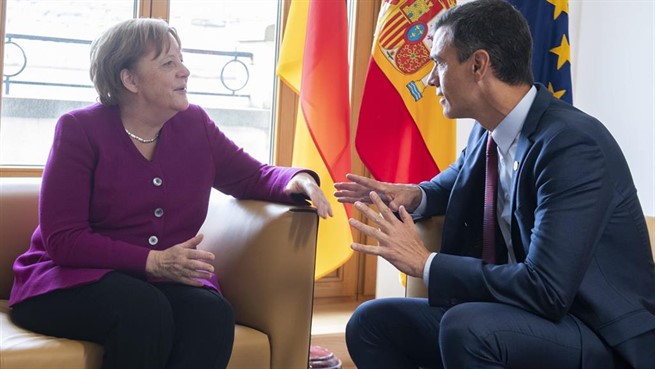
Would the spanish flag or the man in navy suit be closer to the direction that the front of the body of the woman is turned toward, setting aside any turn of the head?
the man in navy suit

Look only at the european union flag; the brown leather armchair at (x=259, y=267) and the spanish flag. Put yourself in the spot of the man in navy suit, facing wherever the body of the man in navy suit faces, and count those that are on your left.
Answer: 0

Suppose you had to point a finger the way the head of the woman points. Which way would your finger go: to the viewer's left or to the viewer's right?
to the viewer's right

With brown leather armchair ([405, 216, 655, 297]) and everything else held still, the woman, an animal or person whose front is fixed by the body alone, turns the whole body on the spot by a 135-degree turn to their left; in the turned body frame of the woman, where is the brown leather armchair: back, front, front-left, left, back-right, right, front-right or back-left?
right

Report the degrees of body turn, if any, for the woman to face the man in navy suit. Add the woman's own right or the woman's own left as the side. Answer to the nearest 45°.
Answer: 0° — they already face them

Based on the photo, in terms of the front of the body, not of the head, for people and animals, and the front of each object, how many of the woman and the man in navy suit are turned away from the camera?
0

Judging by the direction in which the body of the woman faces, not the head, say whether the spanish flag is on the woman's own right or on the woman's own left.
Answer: on the woman's own left

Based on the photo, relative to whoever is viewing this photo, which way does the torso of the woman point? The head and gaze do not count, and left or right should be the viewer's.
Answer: facing the viewer and to the right of the viewer

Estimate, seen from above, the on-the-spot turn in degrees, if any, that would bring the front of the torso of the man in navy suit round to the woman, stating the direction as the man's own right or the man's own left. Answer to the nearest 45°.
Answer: approximately 45° to the man's own right

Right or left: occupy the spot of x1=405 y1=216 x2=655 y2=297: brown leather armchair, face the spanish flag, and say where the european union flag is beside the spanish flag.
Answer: right

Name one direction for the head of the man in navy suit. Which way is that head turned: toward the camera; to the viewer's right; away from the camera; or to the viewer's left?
to the viewer's left

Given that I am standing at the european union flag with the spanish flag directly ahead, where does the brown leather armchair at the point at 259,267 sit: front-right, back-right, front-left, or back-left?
front-left

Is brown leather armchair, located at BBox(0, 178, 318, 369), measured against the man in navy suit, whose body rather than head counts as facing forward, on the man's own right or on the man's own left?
on the man's own right

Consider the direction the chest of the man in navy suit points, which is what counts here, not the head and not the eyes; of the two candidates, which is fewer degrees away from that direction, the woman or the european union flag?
the woman
